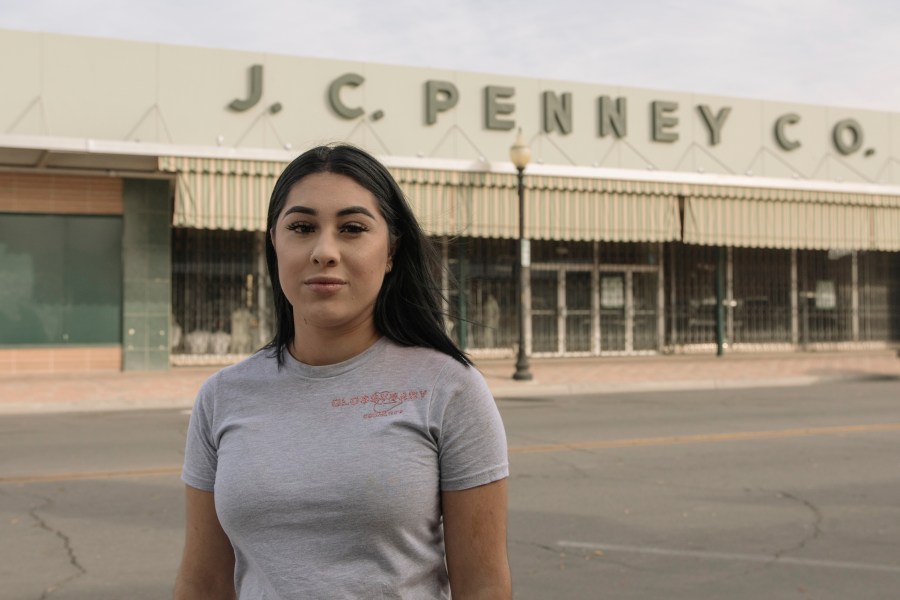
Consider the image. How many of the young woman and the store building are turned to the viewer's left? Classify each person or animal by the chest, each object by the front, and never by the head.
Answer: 0

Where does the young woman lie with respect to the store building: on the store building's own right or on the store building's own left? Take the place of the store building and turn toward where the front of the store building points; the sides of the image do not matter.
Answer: on the store building's own right

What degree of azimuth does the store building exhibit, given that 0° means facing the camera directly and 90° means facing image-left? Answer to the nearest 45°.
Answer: approximately 315°

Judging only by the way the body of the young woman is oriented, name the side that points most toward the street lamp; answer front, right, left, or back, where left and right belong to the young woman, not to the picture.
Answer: back

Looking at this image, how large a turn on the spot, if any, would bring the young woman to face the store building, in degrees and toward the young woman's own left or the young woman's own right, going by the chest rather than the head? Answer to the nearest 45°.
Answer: approximately 180°

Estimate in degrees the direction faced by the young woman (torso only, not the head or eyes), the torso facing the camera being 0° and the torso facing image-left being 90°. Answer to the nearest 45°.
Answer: approximately 0°
